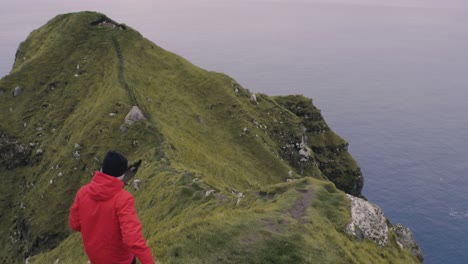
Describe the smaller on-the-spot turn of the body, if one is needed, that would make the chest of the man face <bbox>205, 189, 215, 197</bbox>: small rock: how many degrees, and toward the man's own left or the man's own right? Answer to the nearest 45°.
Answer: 0° — they already face it

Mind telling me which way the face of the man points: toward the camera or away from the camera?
away from the camera

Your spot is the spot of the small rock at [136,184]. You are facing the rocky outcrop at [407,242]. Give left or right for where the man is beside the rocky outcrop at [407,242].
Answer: right

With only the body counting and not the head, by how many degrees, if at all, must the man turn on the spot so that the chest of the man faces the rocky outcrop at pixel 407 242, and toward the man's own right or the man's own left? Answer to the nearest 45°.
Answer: approximately 45° to the man's own right

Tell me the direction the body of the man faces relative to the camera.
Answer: away from the camera

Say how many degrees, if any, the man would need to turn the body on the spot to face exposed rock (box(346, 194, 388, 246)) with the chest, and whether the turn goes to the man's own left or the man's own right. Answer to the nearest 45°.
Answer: approximately 45° to the man's own right

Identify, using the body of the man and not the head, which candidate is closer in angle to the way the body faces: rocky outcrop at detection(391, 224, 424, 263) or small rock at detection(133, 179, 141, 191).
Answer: the small rock

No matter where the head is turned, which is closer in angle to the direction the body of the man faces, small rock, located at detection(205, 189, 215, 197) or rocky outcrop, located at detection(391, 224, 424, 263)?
the small rock

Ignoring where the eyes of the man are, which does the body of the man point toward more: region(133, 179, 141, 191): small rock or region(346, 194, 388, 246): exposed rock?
the small rock

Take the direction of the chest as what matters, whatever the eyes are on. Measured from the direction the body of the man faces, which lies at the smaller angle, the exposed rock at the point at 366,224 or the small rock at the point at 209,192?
the small rock

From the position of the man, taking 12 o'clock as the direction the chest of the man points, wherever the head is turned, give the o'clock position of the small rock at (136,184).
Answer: The small rock is roughly at 12 o'clock from the man.
